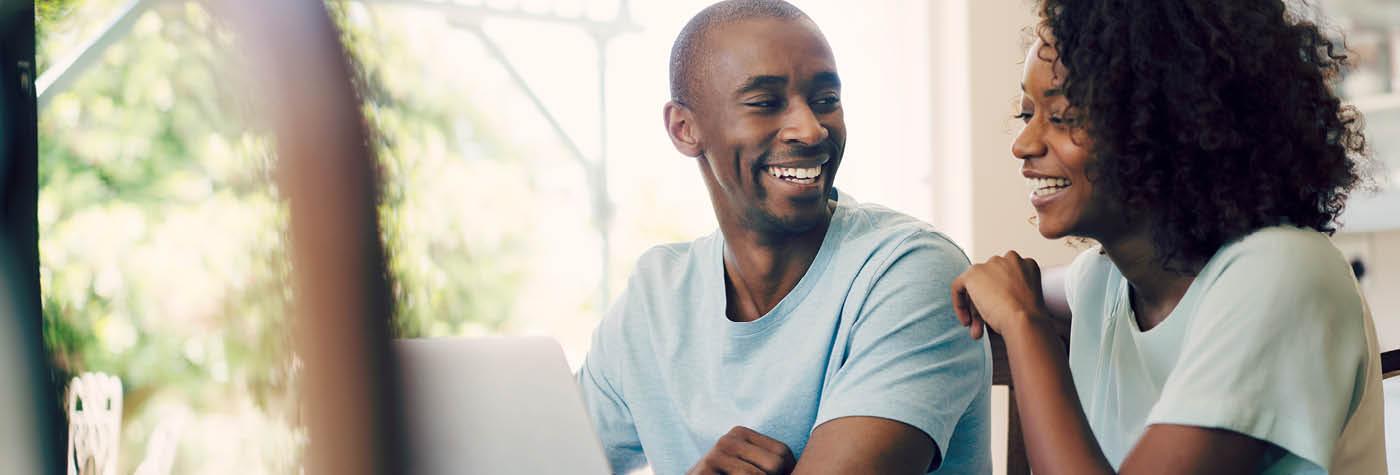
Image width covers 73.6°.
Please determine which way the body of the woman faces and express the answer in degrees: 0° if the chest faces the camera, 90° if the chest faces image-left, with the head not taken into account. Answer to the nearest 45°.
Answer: approximately 45°

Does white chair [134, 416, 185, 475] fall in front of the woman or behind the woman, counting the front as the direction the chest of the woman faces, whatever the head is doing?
in front

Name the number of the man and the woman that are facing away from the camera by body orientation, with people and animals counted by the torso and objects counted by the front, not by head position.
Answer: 0

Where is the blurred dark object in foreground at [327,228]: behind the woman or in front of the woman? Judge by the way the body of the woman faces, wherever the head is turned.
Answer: in front

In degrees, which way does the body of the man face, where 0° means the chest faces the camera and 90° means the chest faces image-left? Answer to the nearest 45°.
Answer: approximately 45°

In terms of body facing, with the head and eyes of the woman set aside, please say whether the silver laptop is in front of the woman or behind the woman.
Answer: in front
